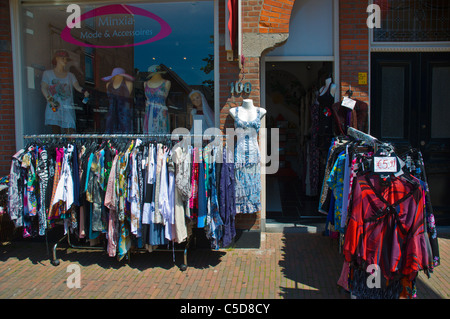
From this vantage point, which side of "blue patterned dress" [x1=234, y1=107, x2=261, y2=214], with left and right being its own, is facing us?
front

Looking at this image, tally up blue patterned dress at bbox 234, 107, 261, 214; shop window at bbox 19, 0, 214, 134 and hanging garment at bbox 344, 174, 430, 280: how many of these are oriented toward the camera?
3

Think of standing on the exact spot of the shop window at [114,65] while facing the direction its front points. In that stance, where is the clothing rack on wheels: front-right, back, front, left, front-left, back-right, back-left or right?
front

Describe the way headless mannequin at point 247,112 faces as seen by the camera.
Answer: facing the viewer

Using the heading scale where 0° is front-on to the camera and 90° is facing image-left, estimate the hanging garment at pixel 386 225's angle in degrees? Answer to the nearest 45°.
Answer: approximately 0°

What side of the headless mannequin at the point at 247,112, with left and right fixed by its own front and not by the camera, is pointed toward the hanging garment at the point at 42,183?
right

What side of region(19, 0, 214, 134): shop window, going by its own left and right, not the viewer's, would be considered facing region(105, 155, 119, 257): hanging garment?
front

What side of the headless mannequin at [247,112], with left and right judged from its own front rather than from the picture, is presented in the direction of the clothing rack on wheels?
right

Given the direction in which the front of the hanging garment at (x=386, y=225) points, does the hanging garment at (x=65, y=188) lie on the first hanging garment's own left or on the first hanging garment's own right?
on the first hanging garment's own right

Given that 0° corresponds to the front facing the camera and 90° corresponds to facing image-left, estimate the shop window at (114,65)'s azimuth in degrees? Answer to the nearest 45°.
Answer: approximately 0°

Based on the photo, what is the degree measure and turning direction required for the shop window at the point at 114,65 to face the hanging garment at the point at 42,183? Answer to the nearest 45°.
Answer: approximately 45° to its right
